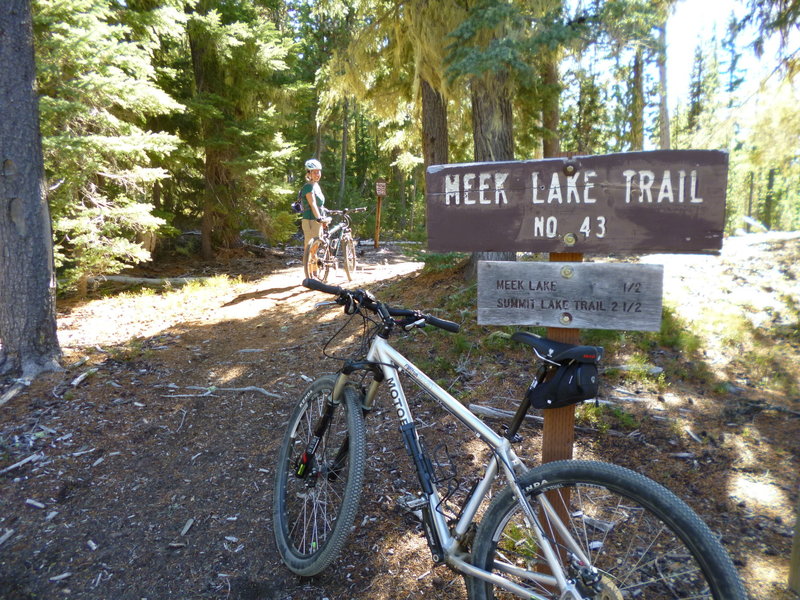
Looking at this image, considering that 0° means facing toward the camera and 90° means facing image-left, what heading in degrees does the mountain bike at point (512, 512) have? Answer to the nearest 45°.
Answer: approximately 135°

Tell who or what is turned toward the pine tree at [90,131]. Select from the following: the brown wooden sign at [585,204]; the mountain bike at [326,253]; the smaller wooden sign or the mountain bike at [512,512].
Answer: the mountain bike at [512,512]

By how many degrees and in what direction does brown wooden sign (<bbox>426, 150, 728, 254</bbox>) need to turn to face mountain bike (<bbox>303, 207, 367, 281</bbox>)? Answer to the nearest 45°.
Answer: approximately 135° to its right

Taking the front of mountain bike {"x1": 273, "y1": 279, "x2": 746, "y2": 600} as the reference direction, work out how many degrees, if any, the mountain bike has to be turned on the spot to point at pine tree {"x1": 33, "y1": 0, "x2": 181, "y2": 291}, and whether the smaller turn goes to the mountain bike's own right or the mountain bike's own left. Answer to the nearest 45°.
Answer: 0° — it already faces it

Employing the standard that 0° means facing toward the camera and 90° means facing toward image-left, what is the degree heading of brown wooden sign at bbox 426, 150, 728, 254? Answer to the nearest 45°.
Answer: approximately 0°

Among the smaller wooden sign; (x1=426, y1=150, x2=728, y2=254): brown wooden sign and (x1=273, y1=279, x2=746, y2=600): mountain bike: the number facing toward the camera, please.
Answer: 2

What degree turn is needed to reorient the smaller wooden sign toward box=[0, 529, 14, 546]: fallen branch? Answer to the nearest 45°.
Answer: approximately 90° to its right

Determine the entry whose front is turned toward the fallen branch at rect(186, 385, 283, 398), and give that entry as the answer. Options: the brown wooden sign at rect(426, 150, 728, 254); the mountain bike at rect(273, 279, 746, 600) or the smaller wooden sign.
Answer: the mountain bike

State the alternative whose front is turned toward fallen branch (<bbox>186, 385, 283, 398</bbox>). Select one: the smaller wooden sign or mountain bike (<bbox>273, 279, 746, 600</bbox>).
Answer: the mountain bike
